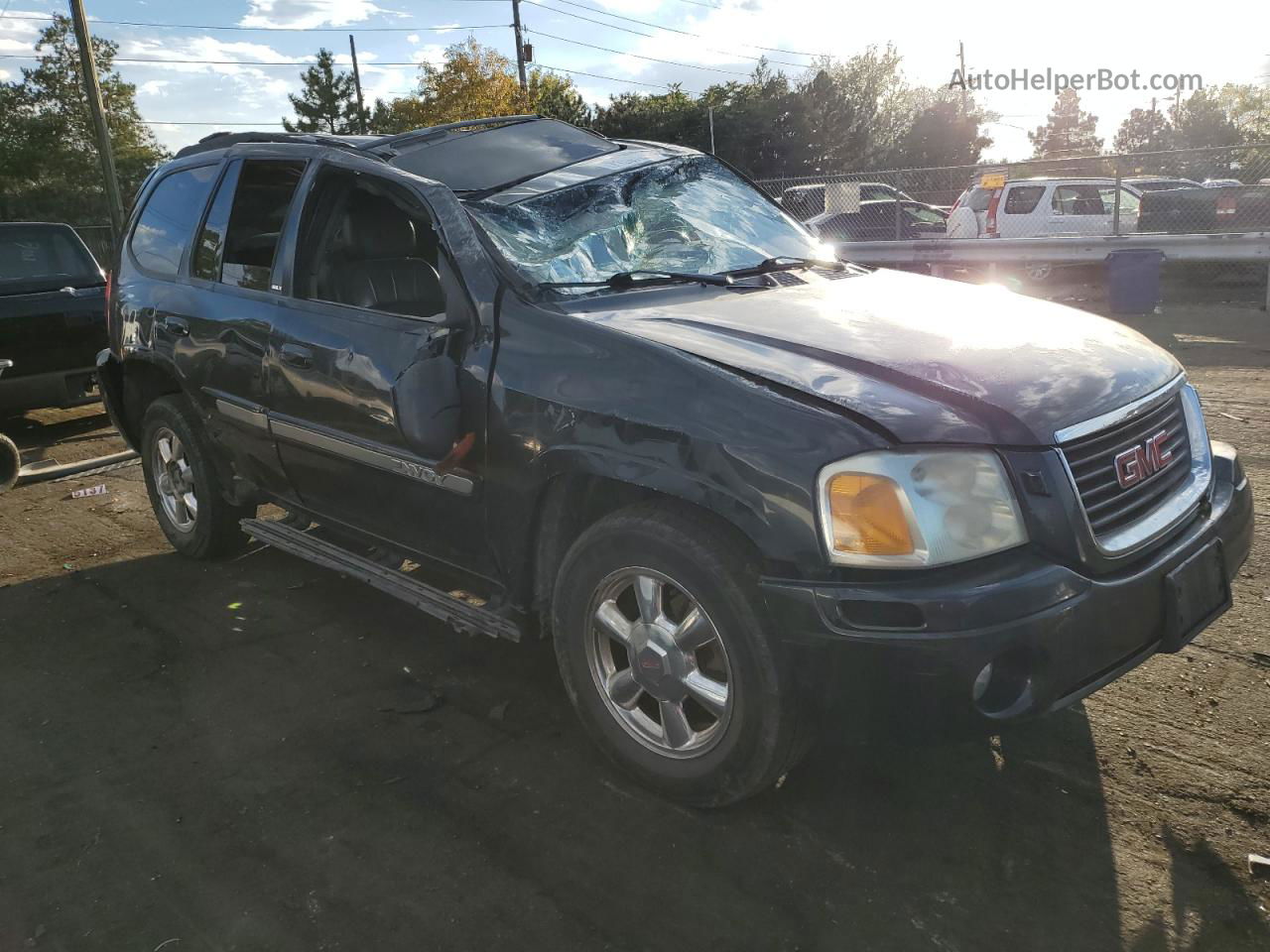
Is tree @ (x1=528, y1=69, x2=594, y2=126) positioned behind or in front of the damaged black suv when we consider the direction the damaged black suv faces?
behind

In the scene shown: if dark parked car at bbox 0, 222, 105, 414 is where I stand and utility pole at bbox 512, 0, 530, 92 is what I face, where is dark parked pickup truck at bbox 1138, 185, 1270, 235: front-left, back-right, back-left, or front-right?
front-right

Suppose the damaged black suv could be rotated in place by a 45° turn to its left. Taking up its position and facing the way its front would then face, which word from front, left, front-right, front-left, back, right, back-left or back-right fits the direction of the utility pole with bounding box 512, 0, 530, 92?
left

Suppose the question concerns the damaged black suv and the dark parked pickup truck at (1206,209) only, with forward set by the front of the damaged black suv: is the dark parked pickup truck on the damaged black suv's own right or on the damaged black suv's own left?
on the damaged black suv's own left

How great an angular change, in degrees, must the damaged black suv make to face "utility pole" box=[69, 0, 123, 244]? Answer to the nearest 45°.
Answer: approximately 180°

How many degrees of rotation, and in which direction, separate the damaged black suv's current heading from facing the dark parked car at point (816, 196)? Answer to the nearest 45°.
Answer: approximately 135° to its left

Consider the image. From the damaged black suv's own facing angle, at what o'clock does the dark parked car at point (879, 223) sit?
The dark parked car is roughly at 8 o'clock from the damaged black suv.

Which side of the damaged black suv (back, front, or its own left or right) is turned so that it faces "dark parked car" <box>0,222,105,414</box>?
back

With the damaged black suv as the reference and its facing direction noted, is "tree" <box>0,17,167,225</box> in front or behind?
behind

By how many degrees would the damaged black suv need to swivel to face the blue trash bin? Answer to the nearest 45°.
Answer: approximately 90° to its left

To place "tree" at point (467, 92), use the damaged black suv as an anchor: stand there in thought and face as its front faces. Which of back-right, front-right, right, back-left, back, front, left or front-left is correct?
back-left
